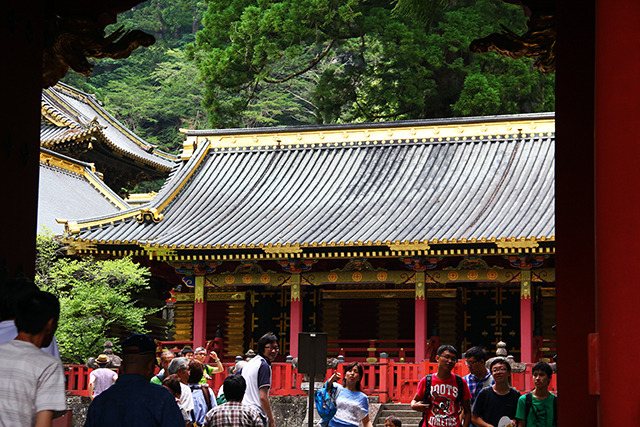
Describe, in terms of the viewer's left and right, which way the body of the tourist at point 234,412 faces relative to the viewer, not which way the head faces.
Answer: facing away from the viewer

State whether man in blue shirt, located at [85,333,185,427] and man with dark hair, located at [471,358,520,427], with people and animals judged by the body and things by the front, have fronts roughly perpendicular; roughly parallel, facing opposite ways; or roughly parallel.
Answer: roughly parallel, facing opposite ways

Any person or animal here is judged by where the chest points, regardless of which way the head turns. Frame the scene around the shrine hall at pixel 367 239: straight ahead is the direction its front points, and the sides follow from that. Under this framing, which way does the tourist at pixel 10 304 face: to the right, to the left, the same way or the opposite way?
the opposite way

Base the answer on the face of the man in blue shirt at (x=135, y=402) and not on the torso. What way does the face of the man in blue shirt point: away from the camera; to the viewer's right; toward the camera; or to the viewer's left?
away from the camera

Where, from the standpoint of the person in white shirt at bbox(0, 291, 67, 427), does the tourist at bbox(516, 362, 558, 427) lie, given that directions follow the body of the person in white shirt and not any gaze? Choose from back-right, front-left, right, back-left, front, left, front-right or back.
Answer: front

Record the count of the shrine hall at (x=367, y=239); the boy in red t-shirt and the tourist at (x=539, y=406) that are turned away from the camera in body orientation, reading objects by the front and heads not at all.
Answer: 0

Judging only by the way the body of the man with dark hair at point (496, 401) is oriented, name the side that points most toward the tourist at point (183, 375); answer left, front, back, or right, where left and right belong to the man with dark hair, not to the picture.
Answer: right

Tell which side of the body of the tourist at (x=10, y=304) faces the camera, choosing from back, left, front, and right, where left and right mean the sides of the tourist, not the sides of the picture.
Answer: back

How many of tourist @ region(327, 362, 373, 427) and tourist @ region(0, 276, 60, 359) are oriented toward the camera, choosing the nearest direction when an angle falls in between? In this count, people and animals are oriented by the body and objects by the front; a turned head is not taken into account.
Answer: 1

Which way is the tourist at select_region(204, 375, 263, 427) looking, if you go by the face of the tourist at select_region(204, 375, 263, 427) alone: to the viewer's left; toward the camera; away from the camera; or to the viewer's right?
away from the camera

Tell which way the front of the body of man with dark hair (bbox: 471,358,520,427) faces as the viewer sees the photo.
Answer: toward the camera

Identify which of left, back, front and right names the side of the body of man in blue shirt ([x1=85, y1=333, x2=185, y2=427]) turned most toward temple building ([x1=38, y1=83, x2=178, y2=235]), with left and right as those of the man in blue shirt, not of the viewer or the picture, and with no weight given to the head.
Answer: front

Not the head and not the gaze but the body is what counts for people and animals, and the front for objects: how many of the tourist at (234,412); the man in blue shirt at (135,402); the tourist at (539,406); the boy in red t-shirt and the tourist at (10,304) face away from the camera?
3

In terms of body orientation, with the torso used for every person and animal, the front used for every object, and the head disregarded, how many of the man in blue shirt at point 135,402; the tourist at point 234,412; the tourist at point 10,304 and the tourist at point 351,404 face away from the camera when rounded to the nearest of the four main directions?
3

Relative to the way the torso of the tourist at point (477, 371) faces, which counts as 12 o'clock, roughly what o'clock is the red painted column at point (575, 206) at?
The red painted column is roughly at 10 o'clock from the tourist.

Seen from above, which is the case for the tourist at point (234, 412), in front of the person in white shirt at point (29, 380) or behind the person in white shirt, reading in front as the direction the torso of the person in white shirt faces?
in front

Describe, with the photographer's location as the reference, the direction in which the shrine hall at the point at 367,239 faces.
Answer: facing the viewer

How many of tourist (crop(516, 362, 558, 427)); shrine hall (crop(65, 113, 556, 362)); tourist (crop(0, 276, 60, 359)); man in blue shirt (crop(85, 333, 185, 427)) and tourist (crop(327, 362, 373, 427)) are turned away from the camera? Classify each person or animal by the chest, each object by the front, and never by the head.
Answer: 2
